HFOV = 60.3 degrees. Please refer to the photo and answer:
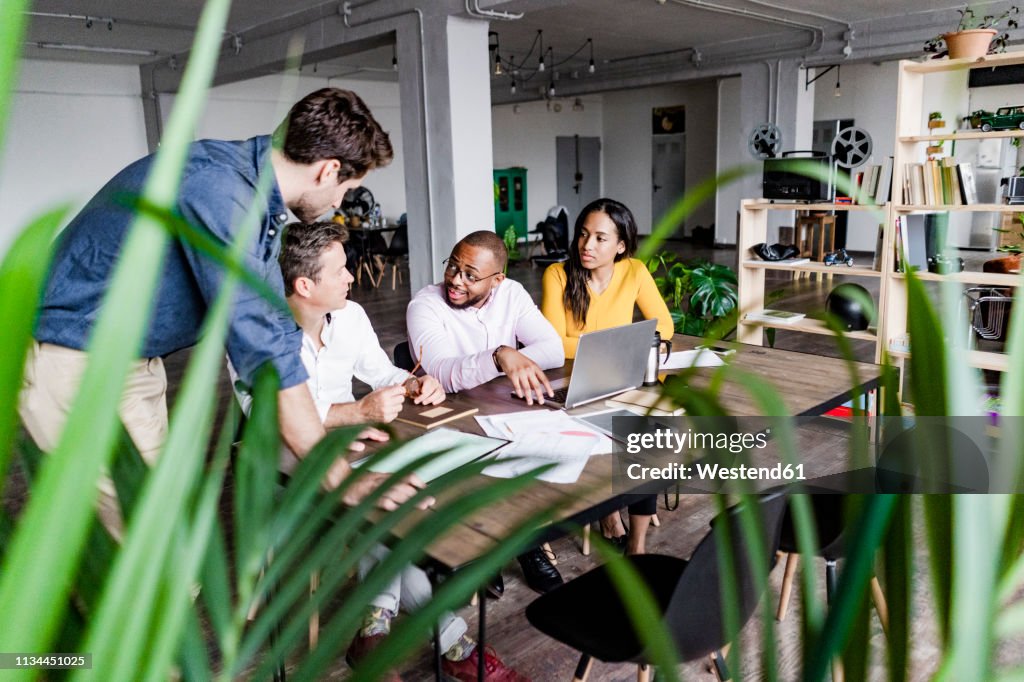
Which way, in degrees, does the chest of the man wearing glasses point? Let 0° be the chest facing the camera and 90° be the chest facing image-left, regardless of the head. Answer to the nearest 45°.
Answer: approximately 0°

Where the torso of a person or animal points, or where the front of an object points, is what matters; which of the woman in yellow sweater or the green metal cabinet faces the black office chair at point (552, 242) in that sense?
the green metal cabinet

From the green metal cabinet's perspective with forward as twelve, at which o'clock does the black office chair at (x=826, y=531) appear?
The black office chair is roughly at 12 o'clock from the green metal cabinet.

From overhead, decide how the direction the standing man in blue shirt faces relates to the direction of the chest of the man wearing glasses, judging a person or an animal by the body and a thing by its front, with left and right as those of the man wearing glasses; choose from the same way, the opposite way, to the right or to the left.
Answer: to the left

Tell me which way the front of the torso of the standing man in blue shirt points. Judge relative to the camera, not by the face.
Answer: to the viewer's right

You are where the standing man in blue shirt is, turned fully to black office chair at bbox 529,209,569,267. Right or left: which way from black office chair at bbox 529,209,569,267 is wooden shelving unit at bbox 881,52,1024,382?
right

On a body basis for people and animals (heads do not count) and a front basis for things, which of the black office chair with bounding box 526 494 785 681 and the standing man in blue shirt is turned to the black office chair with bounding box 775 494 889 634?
the standing man in blue shirt

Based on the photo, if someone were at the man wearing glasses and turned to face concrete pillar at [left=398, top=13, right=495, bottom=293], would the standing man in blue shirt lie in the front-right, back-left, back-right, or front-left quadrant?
back-left

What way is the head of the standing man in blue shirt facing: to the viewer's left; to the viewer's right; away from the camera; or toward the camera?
to the viewer's right
